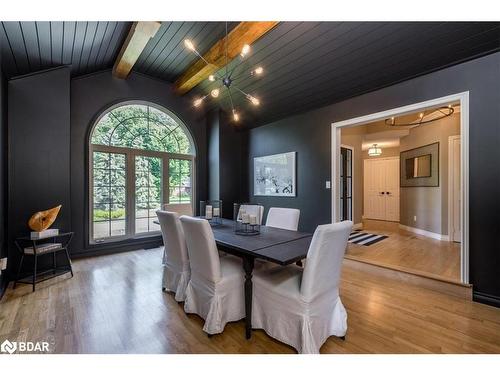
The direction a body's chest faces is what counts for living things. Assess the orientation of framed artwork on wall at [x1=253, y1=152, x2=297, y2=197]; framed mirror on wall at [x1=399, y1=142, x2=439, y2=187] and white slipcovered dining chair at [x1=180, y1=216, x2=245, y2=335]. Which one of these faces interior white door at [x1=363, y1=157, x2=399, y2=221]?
the white slipcovered dining chair

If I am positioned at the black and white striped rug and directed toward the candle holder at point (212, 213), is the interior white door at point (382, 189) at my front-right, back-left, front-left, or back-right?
back-right

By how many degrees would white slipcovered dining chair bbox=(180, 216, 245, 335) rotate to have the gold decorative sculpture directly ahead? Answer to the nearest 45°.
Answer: approximately 90° to its left

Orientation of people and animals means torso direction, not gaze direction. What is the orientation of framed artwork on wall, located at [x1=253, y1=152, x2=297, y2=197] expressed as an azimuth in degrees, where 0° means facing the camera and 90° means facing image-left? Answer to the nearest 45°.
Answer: approximately 45°

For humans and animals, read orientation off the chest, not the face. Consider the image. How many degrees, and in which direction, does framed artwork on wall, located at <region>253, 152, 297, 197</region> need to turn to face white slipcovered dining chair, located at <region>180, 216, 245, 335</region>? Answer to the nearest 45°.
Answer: approximately 45° to its left

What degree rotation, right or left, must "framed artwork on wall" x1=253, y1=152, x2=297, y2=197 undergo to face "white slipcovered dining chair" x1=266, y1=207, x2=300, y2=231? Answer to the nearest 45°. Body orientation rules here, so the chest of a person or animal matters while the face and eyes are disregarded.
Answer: approximately 45° to its left

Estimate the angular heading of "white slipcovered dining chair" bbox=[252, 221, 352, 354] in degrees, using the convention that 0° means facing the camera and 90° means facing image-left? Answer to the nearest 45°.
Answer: approximately 135°
